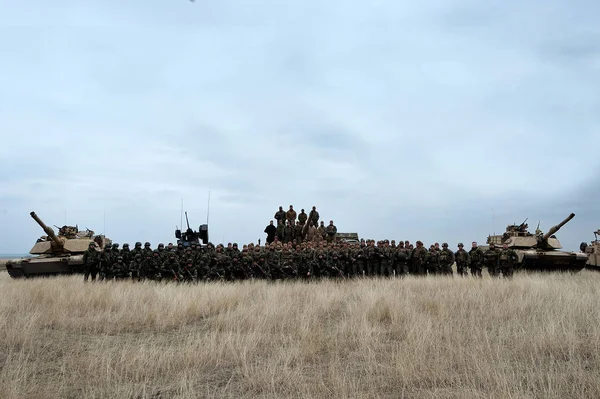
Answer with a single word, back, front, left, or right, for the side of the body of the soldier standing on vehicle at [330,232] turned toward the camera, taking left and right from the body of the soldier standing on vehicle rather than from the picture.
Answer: front

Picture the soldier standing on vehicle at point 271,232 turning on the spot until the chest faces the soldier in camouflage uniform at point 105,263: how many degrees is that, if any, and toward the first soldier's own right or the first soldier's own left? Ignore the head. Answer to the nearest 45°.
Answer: approximately 45° to the first soldier's own right

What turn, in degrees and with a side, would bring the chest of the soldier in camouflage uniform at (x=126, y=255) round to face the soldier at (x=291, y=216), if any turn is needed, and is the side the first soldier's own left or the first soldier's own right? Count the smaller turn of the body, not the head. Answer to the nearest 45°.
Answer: approximately 90° to the first soldier's own left

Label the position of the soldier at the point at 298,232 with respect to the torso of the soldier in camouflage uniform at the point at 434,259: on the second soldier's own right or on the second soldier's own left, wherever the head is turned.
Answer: on the second soldier's own right

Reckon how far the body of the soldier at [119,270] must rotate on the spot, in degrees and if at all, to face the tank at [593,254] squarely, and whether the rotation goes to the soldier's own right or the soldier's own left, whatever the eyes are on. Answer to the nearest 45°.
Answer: approximately 90° to the soldier's own left

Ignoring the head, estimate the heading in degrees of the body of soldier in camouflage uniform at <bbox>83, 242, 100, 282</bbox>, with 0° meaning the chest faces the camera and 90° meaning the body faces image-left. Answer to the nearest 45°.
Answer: approximately 0°

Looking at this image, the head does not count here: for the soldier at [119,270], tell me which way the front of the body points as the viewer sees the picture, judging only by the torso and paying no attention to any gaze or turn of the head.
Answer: toward the camera

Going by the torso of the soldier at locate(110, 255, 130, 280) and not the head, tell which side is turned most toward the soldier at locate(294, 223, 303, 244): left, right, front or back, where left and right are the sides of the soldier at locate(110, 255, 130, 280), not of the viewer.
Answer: left

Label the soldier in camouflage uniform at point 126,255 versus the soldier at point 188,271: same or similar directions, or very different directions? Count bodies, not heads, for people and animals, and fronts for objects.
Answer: same or similar directions

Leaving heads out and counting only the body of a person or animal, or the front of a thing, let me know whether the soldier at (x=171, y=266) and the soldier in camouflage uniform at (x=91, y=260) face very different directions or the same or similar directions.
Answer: same or similar directions

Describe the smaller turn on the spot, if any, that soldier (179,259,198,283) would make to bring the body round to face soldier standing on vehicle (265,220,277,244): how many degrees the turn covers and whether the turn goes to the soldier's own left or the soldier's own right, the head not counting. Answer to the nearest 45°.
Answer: approximately 135° to the soldier's own left

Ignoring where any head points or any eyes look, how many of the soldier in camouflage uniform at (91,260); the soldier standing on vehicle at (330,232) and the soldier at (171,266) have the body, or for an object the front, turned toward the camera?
3

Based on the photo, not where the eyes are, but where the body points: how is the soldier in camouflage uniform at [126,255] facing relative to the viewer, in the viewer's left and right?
facing the viewer

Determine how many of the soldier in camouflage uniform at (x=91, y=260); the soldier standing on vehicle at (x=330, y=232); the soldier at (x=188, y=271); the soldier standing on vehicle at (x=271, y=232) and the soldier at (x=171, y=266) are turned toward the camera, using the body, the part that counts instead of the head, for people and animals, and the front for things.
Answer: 5

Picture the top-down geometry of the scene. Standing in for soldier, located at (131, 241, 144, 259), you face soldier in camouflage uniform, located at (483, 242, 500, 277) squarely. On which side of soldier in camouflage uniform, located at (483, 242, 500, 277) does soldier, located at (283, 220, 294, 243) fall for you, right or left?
left

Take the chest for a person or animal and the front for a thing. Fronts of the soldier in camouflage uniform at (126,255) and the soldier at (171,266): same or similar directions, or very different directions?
same or similar directions

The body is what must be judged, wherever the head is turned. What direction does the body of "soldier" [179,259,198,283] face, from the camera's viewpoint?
toward the camera
